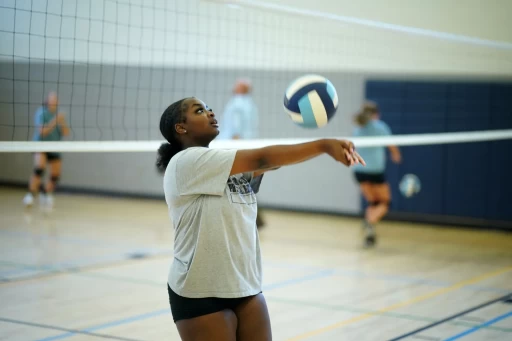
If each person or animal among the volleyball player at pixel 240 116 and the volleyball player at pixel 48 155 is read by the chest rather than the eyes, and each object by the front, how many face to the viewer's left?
0

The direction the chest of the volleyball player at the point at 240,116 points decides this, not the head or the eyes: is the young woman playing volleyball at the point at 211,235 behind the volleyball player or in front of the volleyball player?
in front

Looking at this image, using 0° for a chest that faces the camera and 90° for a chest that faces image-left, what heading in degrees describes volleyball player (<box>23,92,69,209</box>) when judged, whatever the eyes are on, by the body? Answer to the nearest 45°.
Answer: approximately 315°

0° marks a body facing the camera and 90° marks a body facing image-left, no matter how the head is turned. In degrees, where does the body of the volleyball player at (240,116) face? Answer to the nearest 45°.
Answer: approximately 0°

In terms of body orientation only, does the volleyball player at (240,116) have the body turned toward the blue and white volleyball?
yes

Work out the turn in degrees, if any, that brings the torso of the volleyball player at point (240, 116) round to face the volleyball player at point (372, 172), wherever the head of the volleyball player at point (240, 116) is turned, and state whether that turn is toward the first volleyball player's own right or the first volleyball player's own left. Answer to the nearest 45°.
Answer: approximately 45° to the first volleyball player's own left

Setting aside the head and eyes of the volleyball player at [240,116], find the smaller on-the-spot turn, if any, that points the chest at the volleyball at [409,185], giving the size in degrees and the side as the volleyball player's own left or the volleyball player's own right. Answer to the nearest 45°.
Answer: approximately 90° to the volleyball player's own left

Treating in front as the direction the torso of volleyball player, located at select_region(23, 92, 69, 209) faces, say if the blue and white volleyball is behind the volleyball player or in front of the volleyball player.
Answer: in front
